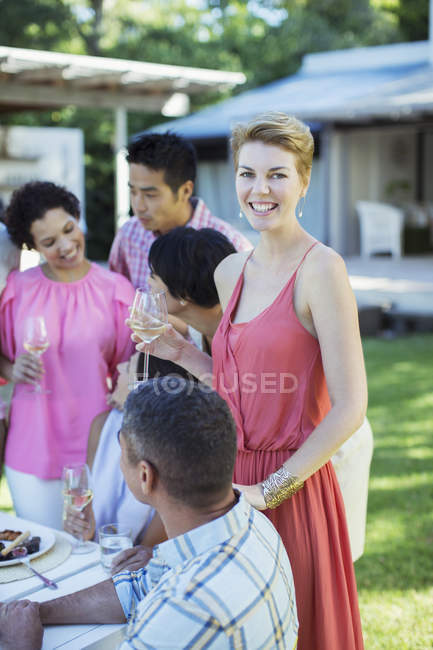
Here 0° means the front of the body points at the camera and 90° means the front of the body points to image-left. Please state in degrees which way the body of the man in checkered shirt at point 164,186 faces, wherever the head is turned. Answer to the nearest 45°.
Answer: approximately 45°

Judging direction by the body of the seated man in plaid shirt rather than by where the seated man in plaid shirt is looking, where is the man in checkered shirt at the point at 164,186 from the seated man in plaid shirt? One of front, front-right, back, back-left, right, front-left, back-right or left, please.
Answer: front-right

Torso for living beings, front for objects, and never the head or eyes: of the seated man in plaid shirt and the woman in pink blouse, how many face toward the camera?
1

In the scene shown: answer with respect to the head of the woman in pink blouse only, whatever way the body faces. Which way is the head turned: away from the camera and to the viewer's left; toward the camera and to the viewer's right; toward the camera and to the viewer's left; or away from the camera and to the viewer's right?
toward the camera and to the viewer's right

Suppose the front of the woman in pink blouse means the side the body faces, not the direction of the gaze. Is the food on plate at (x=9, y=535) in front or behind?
in front

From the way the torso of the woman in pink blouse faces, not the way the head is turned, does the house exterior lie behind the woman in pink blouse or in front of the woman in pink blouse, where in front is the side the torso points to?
behind

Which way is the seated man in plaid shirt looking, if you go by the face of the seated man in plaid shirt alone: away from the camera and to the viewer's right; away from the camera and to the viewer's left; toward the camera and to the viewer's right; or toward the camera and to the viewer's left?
away from the camera and to the viewer's left

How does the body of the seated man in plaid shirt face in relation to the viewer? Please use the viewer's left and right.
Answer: facing away from the viewer and to the left of the viewer

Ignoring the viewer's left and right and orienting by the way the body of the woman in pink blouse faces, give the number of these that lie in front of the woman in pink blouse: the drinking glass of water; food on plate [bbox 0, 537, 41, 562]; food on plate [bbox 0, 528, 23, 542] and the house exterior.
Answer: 3

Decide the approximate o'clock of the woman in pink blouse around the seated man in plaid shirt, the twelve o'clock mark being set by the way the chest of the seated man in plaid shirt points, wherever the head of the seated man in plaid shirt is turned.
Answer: The woman in pink blouse is roughly at 1 o'clock from the seated man in plaid shirt.

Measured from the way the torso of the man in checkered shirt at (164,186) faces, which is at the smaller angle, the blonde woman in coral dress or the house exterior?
the blonde woman in coral dress

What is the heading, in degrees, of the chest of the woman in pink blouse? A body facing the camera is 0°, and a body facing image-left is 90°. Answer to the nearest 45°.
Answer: approximately 0°
